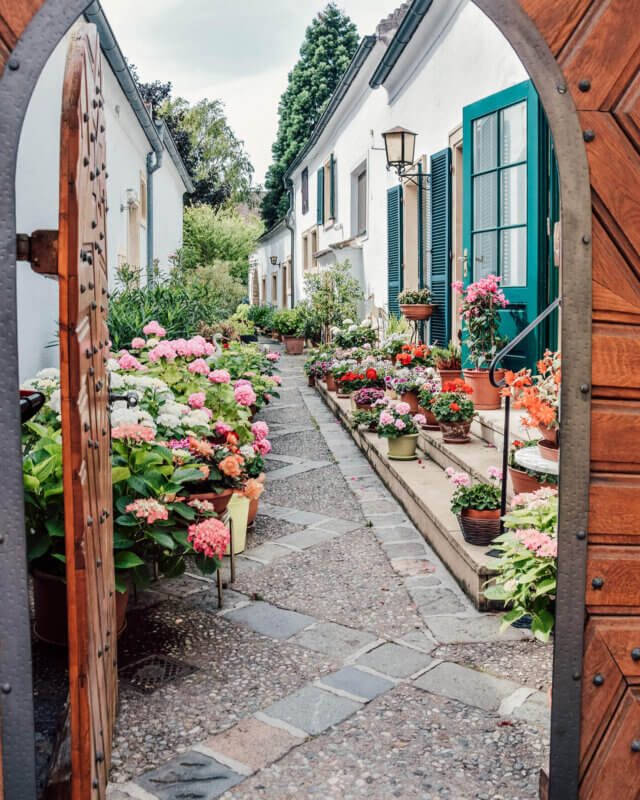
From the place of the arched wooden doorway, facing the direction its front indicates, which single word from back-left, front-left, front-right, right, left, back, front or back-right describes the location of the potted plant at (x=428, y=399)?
back

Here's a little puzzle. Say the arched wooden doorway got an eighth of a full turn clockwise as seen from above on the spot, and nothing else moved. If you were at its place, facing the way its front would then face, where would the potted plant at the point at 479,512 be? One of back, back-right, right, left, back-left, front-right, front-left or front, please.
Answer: back-right

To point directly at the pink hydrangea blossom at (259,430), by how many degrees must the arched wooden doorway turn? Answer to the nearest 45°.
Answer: approximately 180°

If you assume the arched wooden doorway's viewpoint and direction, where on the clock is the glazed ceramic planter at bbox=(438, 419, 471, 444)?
The glazed ceramic planter is roughly at 6 o'clock from the arched wooden doorway.

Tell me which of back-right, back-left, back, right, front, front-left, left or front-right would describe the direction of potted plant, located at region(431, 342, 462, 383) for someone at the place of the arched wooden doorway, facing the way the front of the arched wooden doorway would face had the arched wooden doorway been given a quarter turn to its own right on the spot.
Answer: right

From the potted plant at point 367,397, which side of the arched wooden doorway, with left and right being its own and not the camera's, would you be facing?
back

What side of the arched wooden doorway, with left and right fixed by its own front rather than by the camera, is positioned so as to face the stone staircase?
back

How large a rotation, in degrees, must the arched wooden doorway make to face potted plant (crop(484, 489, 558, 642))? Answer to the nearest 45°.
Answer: approximately 180°

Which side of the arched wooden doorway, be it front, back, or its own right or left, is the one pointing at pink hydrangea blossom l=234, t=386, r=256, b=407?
back

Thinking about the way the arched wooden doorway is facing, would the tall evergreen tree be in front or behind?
behind

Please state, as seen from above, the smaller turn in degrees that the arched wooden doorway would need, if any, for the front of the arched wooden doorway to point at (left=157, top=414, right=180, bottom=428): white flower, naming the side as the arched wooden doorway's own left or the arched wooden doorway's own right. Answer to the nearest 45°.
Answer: approximately 135° to the arched wooden doorway's own right

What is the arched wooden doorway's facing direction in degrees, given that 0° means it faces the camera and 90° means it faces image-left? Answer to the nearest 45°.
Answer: approximately 0°

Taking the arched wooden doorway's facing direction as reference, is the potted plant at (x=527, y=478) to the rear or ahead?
to the rear

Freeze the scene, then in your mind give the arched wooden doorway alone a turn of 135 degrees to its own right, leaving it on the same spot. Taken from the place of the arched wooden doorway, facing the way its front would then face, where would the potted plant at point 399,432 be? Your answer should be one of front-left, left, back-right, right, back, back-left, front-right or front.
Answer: front-right

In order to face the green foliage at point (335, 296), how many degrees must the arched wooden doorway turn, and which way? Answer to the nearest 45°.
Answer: approximately 180°
